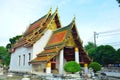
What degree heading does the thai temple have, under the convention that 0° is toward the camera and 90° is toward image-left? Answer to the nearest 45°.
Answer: approximately 315°

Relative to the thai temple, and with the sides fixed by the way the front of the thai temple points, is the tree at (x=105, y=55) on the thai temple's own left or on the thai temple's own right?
on the thai temple's own left
